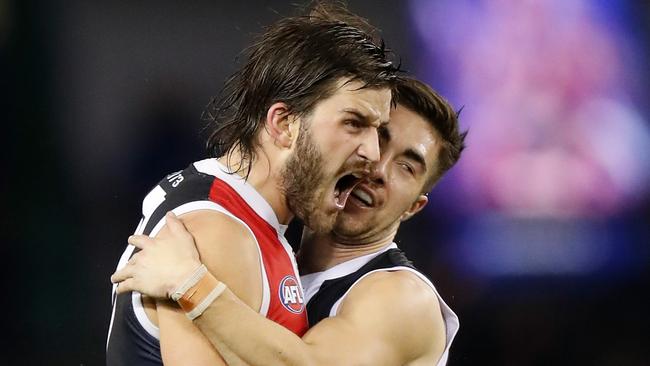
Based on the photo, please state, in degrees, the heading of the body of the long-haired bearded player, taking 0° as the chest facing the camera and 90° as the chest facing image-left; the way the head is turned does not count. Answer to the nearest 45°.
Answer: approximately 270°
